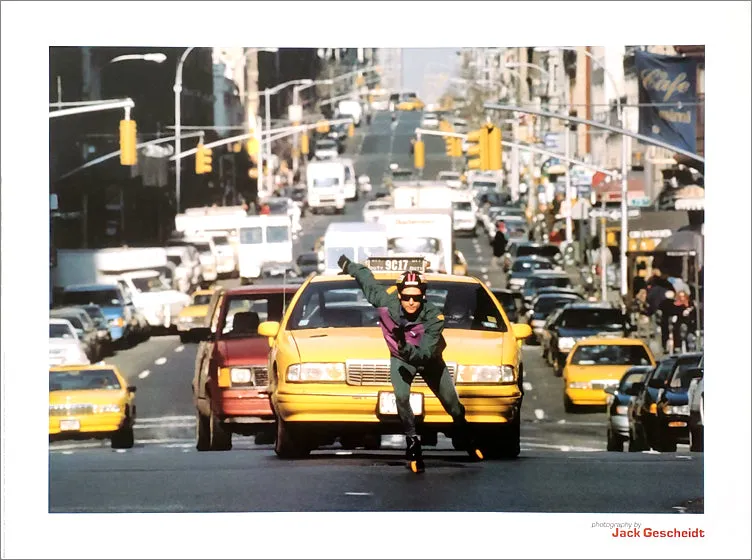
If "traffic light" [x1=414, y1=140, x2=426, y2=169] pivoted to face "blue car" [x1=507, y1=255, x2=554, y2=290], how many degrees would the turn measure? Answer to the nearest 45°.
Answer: approximately 45° to its right

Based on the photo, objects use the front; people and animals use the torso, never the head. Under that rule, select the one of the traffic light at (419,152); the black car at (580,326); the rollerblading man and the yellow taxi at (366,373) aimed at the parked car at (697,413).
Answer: the black car

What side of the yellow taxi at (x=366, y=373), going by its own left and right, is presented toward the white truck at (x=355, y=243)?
back

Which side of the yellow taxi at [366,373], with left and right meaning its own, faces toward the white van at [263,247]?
back

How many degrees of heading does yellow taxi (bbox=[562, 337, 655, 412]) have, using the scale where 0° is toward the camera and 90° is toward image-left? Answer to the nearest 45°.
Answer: approximately 0°

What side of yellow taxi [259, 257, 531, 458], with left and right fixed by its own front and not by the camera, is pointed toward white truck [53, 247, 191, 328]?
back
